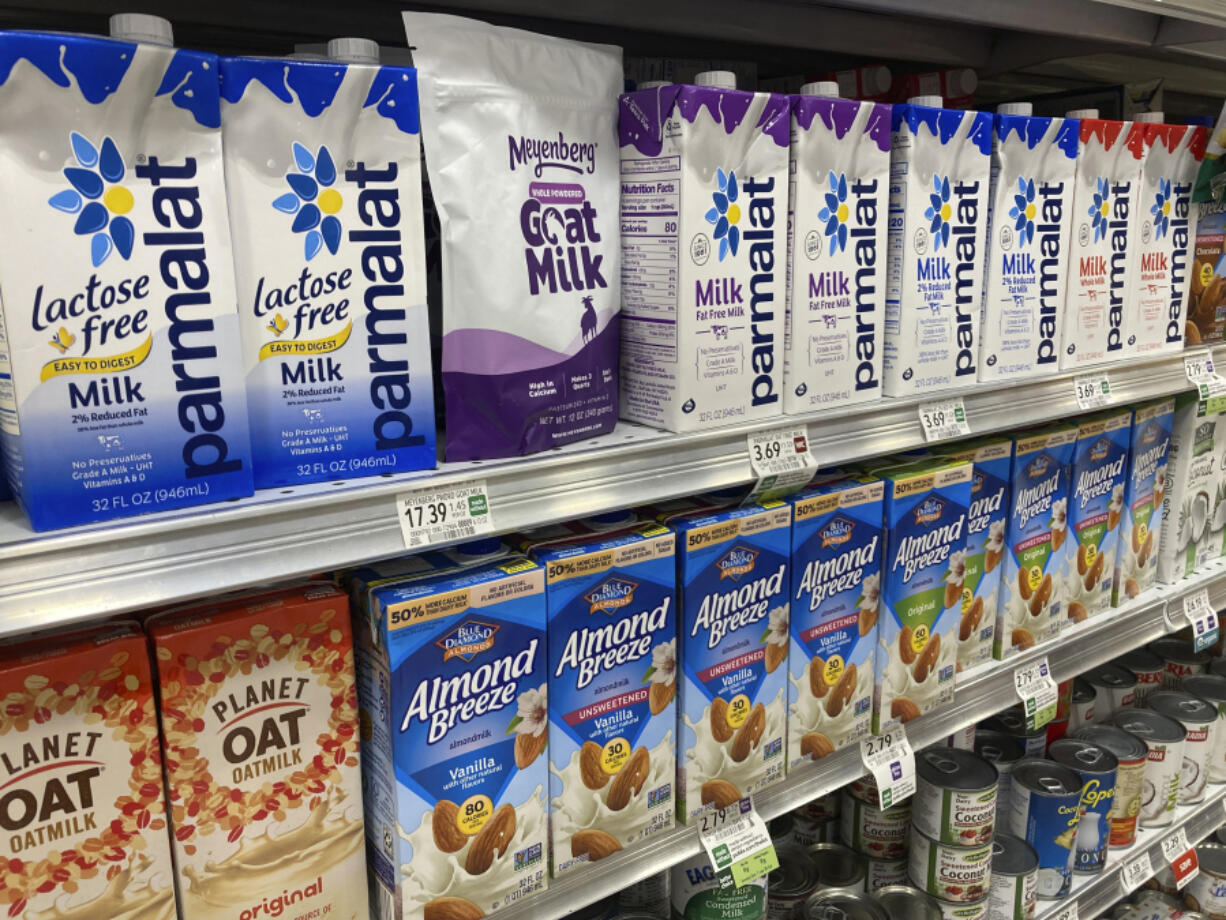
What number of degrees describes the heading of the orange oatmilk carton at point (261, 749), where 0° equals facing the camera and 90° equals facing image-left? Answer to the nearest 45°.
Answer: approximately 0°

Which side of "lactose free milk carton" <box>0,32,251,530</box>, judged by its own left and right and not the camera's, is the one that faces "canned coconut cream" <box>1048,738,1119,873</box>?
left

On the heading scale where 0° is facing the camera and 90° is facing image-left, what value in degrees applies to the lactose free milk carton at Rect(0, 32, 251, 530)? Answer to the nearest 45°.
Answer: approximately 0°

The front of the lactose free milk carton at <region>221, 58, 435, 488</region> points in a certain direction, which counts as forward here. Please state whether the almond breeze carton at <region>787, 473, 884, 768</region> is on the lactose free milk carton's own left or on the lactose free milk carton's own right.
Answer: on the lactose free milk carton's own left
